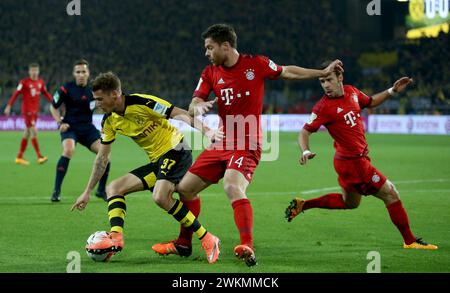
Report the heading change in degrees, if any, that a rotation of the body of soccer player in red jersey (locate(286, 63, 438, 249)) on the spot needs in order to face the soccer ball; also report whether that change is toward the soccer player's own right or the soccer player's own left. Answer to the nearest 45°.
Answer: approximately 90° to the soccer player's own right

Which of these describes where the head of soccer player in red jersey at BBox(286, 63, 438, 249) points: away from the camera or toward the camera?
toward the camera

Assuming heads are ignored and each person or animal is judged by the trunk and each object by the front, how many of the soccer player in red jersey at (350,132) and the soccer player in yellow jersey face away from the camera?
0

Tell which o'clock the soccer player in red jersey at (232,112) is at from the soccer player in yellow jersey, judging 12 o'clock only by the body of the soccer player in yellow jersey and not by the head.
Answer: The soccer player in red jersey is roughly at 8 o'clock from the soccer player in yellow jersey.

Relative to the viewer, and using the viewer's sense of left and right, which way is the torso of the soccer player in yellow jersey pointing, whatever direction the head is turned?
facing the viewer and to the left of the viewer

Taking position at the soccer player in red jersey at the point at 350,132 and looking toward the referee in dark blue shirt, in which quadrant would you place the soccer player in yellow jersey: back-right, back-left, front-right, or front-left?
front-left

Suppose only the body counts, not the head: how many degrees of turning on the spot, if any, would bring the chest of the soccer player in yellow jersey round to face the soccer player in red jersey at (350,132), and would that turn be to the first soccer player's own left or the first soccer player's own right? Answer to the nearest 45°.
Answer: approximately 135° to the first soccer player's own left

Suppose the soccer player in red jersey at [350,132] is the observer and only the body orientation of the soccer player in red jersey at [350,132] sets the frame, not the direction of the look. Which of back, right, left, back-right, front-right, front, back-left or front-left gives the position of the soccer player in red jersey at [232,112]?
right

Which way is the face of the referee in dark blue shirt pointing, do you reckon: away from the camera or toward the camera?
toward the camera

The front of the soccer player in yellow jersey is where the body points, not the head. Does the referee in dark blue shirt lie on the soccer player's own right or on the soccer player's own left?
on the soccer player's own right

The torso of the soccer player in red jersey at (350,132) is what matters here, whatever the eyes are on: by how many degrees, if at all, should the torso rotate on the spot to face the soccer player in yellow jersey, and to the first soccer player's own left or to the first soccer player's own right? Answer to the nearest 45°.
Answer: approximately 90° to the first soccer player's own right
